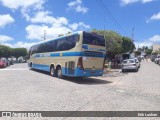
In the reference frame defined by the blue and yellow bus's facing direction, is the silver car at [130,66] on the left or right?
on its right

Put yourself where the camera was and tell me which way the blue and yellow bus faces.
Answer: facing away from the viewer and to the left of the viewer
